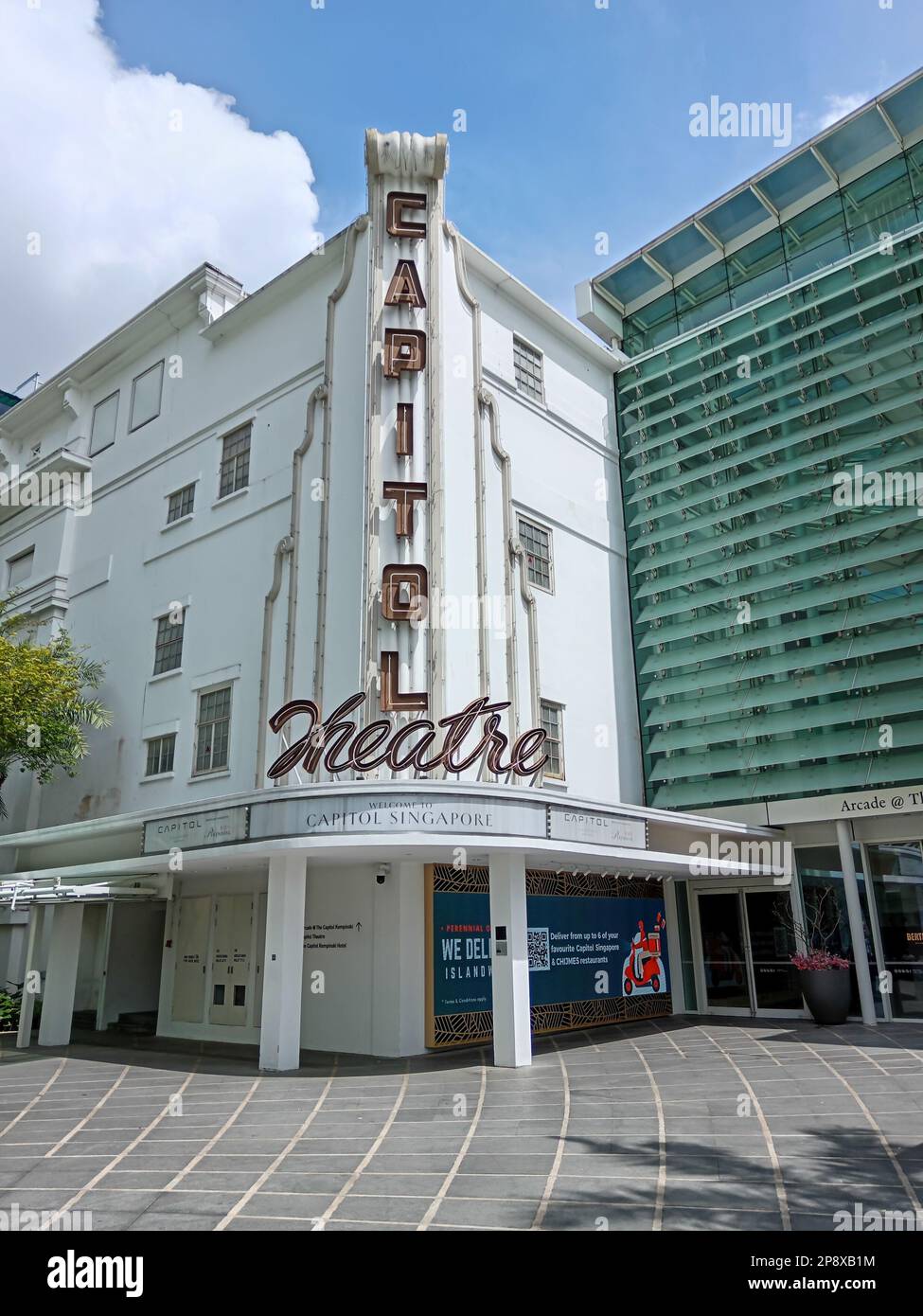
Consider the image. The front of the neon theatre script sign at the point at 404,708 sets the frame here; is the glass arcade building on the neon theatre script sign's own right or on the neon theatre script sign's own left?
on the neon theatre script sign's own left

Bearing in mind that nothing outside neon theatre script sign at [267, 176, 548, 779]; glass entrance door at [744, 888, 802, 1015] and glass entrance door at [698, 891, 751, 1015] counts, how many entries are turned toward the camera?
3

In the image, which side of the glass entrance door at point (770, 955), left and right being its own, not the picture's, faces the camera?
front

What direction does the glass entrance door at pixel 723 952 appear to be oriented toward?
toward the camera

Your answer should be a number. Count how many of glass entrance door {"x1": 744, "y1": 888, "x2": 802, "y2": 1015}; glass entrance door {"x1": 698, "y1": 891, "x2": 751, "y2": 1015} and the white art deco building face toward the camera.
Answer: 3

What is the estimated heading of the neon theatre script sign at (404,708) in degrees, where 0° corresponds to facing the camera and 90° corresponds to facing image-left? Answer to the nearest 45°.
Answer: approximately 0°

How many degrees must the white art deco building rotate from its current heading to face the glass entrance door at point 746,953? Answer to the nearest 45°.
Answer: approximately 90° to its left

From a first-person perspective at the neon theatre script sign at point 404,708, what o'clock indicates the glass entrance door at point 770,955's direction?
The glass entrance door is roughly at 8 o'clock from the neon theatre script sign.

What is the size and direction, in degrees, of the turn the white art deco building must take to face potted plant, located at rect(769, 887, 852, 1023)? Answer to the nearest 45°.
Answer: approximately 90° to its left

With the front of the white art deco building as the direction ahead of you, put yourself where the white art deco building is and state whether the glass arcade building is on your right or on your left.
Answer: on your left
